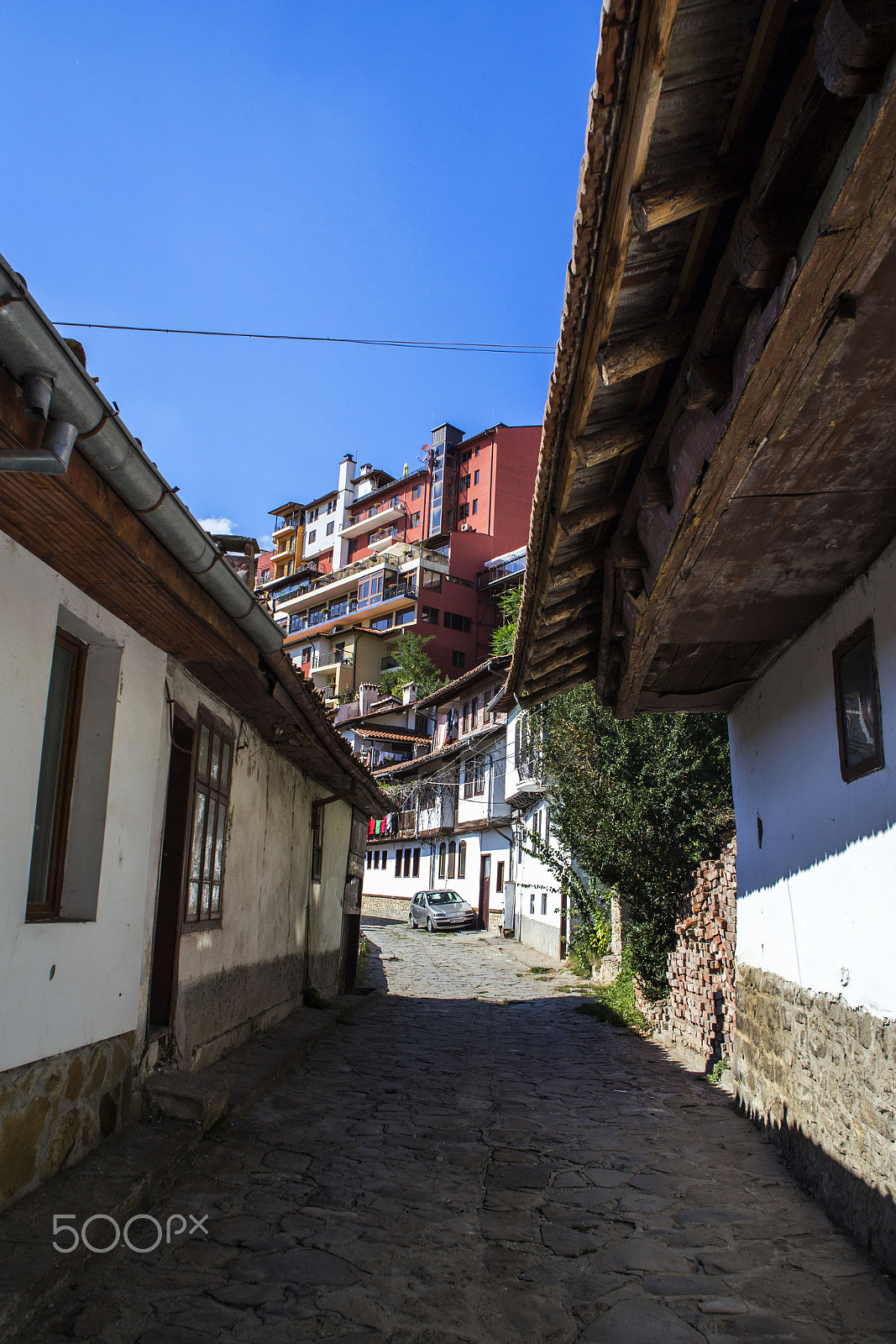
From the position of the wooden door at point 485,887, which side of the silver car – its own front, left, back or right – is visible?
left

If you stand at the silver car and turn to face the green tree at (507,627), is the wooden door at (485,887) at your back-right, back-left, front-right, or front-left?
front-right

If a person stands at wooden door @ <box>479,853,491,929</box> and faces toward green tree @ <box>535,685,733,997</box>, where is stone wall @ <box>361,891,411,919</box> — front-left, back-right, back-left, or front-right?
back-right

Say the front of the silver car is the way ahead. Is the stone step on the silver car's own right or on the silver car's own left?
on the silver car's own right

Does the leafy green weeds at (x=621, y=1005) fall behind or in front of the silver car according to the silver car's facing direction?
in front

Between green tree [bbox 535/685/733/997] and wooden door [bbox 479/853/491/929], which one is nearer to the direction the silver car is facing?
the green tree

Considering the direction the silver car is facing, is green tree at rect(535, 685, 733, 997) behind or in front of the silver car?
in front

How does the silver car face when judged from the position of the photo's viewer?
facing the viewer and to the right of the viewer
